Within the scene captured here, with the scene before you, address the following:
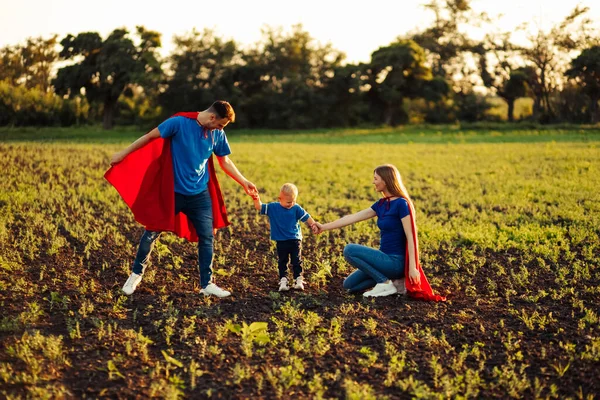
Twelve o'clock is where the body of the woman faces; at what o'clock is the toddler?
The toddler is roughly at 12 o'clock from the woman.

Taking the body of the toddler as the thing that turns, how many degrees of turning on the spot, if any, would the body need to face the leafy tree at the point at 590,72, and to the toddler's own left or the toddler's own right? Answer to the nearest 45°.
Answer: approximately 135° to the toddler's own left

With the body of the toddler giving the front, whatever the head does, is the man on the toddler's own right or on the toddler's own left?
on the toddler's own right

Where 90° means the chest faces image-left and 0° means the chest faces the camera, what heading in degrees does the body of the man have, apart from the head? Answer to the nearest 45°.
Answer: approximately 315°

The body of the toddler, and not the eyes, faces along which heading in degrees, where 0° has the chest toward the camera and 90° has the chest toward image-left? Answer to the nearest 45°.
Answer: approximately 0°

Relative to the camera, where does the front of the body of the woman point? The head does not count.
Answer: to the viewer's left

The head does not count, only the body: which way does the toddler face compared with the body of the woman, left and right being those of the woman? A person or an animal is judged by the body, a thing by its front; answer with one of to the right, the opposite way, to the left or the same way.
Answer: to the left

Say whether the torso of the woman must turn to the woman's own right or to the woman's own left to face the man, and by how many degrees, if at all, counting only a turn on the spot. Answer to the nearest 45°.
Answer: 0° — they already face them

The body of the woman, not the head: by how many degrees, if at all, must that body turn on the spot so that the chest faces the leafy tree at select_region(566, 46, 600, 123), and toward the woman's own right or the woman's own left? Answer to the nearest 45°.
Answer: approximately 90° to the woman's own right

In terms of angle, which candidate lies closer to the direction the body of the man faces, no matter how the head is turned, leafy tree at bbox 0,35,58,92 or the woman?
the woman
